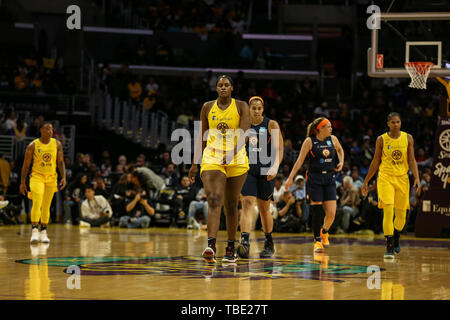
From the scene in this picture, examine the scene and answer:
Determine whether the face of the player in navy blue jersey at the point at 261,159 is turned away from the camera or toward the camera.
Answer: toward the camera

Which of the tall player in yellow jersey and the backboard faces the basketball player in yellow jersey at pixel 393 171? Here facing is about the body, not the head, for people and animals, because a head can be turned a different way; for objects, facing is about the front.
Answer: the backboard

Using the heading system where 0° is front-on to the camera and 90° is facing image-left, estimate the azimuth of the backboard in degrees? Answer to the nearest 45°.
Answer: approximately 0°

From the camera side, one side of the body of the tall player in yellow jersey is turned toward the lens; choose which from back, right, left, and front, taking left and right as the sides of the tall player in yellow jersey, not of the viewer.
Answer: front

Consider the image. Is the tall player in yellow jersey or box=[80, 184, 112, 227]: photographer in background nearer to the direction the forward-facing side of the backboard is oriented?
the tall player in yellow jersey

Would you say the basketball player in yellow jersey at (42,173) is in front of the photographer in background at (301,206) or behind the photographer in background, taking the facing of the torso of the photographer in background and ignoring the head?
in front

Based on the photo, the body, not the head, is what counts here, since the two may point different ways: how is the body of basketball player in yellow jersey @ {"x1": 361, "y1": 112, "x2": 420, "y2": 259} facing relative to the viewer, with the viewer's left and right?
facing the viewer

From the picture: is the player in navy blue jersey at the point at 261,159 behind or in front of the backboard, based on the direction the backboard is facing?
in front

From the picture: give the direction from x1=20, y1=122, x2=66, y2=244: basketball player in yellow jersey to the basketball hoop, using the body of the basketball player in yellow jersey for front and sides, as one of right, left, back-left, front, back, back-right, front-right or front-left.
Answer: left

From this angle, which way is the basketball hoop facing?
toward the camera

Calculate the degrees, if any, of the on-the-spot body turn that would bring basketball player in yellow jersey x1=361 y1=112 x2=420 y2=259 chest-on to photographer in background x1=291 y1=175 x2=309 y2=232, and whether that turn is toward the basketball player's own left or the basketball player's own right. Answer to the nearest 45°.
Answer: approximately 180°

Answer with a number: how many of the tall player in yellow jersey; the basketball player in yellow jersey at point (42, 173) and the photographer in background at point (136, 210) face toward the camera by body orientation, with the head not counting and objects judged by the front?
3
